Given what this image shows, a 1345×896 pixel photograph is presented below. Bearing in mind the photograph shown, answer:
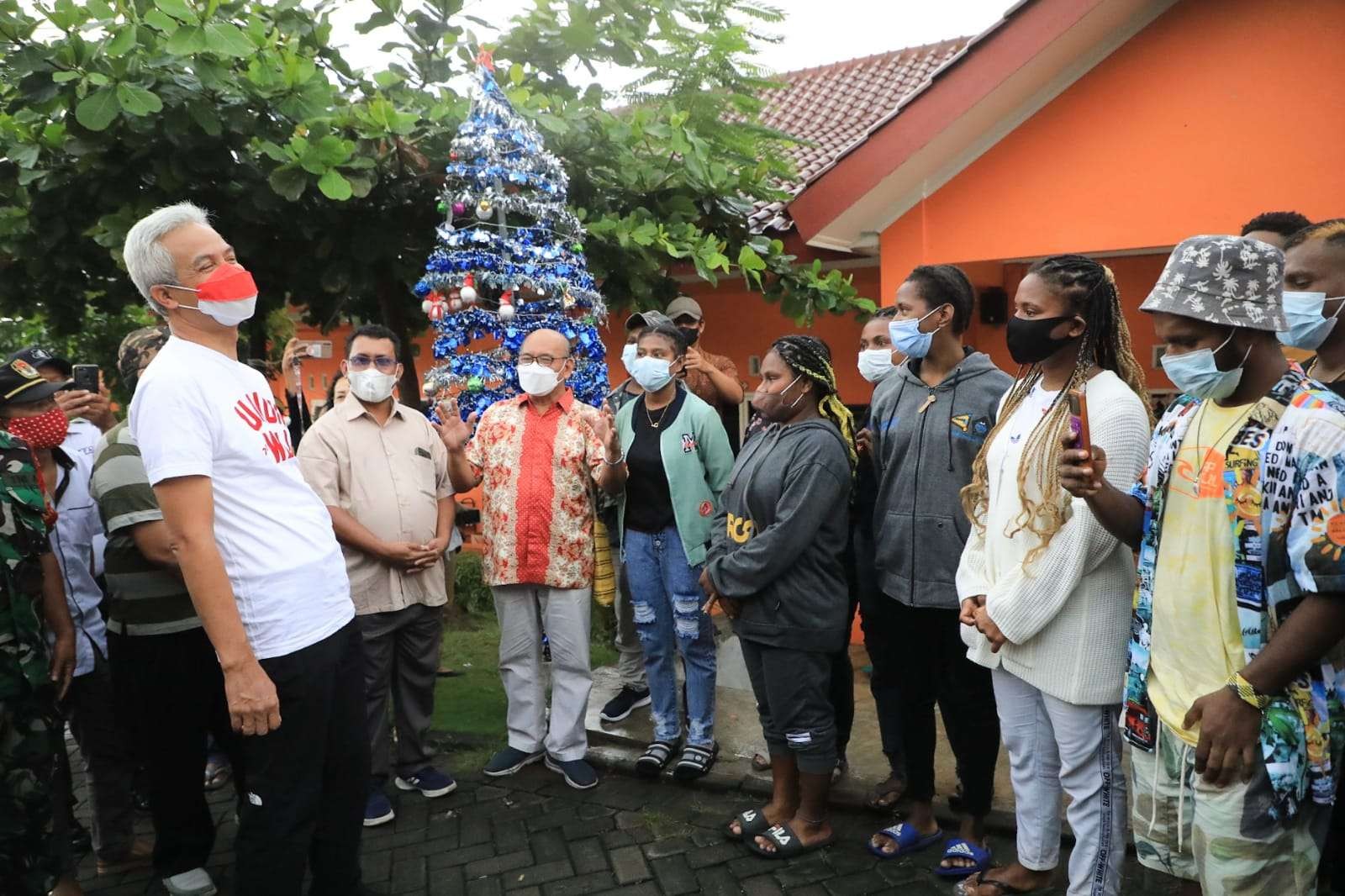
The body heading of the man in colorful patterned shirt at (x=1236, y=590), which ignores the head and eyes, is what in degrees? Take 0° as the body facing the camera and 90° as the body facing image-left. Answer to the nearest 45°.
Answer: approximately 45°

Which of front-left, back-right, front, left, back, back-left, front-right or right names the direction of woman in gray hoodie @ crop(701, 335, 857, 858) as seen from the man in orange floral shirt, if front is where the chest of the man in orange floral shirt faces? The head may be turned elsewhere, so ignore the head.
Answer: front-left

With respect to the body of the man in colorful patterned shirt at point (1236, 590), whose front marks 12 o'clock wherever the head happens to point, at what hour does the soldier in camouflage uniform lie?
The soldier in camouflage uniform is roughly at 1 o'clock from the man in colorful patterned shirt.

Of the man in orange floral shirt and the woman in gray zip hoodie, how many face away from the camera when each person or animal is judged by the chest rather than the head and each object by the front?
0

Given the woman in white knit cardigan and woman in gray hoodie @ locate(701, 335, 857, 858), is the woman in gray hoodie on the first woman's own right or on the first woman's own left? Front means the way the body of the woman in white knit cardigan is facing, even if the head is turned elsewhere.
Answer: on the first woman's own right

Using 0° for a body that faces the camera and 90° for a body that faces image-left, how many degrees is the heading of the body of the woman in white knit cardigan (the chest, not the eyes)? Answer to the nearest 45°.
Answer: approximately 45°

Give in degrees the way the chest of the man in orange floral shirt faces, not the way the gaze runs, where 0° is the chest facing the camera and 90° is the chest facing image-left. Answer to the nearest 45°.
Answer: approximately 0°

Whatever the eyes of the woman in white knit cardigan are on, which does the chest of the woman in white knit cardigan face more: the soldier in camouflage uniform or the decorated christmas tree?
the soldier in camouflage uniform

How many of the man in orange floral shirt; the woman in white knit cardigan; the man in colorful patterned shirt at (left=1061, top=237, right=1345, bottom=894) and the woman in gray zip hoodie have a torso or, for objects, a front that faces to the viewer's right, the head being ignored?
0

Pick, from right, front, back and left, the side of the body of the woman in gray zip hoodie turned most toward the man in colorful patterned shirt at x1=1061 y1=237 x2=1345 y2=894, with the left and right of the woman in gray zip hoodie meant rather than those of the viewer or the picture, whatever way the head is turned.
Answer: left

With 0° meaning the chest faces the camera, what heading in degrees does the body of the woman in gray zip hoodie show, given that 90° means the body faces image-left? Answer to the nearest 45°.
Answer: approximately 45°
